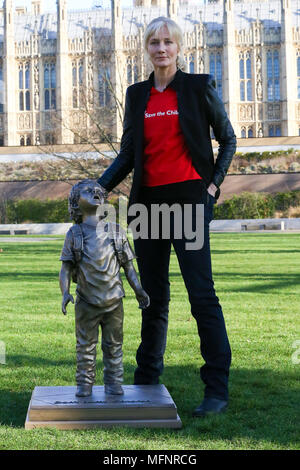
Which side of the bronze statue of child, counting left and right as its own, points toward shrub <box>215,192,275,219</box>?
back

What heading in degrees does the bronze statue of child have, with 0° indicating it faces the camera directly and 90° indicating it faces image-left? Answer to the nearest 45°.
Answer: approximately 0°

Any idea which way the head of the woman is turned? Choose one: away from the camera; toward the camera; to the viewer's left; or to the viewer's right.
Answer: toward the camera
